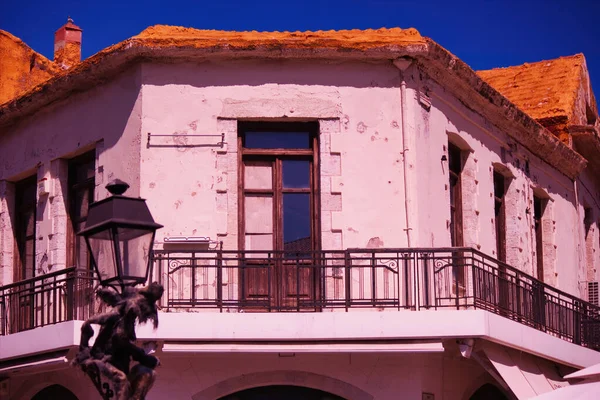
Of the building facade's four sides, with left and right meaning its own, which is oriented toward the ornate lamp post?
front

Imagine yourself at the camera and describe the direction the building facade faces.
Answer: facing the viewer
